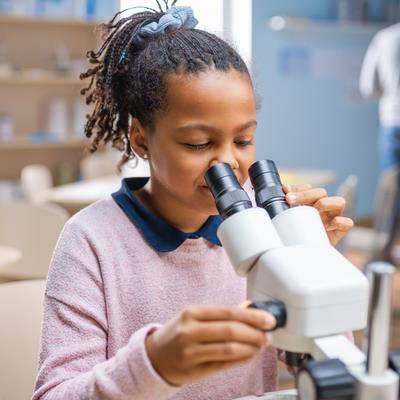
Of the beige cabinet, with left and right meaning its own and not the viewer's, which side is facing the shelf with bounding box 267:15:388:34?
left

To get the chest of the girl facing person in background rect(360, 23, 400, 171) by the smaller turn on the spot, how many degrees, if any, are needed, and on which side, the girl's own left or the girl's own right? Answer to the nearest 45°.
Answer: approximately 135° to the girl's own left

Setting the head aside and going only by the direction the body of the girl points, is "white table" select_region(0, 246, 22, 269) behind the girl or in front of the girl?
behind

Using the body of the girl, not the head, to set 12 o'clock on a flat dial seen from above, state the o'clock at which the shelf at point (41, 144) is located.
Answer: The shelf is roughly at 7 o'clock from the girl.

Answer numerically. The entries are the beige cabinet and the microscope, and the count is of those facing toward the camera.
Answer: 1

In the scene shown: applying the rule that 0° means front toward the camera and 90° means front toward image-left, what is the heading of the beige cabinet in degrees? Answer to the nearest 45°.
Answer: approximately 0°

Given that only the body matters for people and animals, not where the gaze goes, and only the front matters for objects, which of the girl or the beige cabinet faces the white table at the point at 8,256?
the beige cabinet

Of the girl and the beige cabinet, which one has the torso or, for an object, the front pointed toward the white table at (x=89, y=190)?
the beige cabinet

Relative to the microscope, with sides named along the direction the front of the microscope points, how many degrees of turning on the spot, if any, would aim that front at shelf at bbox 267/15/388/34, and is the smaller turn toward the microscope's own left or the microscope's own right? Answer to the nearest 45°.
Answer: approximately 45° to the microscope's own right

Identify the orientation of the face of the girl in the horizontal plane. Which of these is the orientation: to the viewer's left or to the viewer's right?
to the viewer's right

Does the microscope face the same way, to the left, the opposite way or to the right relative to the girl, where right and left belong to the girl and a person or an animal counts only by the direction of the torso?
the opposite way

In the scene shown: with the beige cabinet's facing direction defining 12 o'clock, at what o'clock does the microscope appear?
The microscope is roughly at 12 o'clock from the beige cabinet.

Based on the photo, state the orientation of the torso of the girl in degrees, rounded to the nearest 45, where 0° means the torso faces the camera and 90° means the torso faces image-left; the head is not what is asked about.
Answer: approximately 315°
